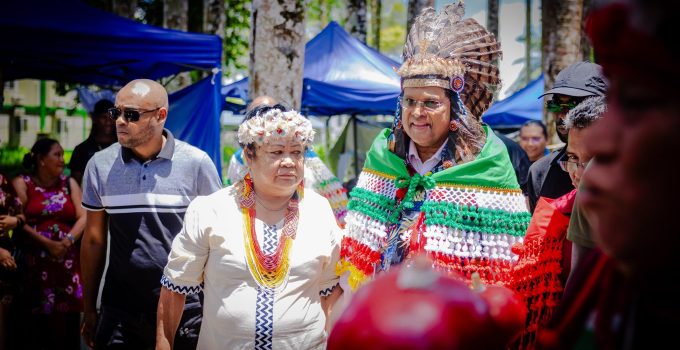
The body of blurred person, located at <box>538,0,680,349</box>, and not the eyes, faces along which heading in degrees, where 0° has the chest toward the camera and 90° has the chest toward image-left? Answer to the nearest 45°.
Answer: approximately 90°

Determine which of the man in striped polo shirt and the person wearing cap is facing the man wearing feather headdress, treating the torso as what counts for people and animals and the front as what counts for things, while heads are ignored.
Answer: the person wearing cap

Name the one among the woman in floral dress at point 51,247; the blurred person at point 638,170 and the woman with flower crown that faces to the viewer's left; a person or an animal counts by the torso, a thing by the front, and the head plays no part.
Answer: the blurred person

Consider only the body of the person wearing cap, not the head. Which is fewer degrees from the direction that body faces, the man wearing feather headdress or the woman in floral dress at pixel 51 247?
the man wearing feather headdress

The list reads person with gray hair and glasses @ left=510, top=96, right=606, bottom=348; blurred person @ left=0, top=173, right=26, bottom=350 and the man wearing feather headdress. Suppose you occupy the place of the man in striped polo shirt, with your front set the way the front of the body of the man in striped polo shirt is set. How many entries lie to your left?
2

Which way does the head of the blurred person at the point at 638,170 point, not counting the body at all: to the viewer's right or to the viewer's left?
to the viewer's left

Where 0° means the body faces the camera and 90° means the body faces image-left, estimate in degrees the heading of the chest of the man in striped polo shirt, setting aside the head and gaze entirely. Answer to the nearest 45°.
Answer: approximately 45°

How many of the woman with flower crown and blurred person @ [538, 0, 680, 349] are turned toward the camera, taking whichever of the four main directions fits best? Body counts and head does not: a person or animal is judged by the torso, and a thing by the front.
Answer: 1

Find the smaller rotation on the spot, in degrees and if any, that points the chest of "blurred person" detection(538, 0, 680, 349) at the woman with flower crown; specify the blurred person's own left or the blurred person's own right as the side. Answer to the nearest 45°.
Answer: approximately 45° to the blurred person's own right
